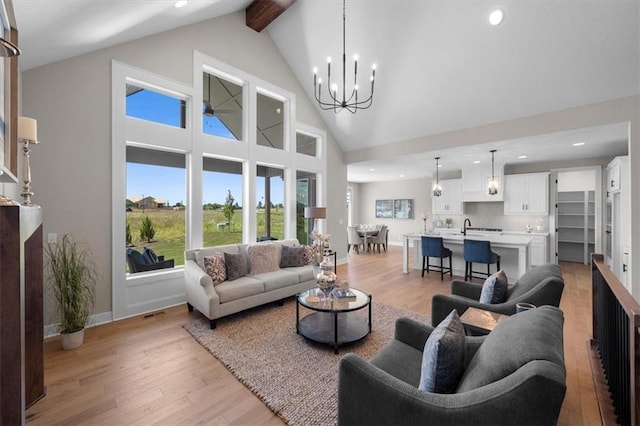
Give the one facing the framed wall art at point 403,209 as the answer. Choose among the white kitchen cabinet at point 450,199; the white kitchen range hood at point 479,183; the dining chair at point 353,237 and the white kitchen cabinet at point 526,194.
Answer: the dining chair

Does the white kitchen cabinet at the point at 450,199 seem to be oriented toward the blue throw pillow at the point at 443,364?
yes

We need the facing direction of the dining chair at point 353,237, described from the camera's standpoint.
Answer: facing away from the viewer and to the right of the viewer

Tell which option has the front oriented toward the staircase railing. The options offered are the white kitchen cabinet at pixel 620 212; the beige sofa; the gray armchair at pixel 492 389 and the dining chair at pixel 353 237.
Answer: the beige sofa

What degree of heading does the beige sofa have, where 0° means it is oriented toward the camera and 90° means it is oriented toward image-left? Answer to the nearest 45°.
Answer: approximately 315°

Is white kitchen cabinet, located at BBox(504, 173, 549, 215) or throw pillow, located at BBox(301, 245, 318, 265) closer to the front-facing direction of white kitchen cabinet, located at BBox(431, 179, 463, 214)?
the throw pillow

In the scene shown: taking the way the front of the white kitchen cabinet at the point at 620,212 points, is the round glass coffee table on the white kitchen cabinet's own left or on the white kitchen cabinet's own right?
on the white kitchen cabinet's own left

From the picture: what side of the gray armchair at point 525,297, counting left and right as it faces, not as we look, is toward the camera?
left

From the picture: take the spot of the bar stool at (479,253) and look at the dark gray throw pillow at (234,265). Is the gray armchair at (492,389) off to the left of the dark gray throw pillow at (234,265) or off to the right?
left

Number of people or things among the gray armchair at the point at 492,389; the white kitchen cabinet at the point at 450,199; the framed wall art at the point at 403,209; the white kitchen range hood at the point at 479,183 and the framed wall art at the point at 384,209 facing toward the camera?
4

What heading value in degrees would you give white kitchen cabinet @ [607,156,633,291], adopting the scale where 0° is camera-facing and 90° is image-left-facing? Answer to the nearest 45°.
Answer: approximately 90°

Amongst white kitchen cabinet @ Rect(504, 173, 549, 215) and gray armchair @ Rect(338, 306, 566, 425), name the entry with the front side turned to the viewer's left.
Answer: the gray armchair
